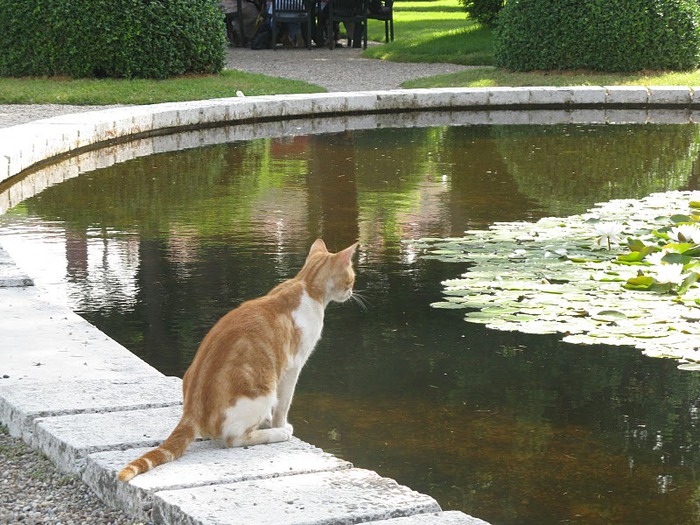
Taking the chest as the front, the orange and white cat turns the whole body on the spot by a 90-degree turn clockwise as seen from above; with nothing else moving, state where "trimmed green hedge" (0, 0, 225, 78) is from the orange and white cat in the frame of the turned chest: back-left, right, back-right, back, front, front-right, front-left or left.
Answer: back-left

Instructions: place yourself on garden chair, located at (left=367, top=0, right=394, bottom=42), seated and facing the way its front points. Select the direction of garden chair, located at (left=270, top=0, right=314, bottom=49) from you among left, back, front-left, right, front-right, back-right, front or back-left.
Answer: front-left

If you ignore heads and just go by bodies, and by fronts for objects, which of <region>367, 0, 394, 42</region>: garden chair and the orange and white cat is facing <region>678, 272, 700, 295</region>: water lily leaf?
the orange and white cat

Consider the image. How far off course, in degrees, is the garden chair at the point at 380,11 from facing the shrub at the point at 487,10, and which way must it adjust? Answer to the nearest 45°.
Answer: approximately 180°

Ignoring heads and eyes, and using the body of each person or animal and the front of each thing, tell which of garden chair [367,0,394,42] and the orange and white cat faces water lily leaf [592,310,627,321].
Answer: the orange and white cat

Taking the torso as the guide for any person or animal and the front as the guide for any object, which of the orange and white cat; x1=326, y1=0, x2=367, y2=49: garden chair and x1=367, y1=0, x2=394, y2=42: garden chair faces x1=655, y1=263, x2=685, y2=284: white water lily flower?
the orange and white cat

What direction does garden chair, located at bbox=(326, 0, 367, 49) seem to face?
away from the camera

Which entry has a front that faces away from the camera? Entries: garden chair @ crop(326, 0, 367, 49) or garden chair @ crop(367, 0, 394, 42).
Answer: garden chair @ crop(326, 0, 367, 49)

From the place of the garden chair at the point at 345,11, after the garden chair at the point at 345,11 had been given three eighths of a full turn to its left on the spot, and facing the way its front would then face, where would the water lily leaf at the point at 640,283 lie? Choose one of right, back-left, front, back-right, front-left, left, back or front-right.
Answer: front-left

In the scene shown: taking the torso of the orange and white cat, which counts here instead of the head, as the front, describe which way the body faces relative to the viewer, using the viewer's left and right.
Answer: facing away from the viewer and to the right of the viewer

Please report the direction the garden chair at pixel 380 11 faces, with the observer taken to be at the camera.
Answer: facing to the left of the viewer

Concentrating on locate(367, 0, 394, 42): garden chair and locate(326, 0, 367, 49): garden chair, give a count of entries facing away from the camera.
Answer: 1

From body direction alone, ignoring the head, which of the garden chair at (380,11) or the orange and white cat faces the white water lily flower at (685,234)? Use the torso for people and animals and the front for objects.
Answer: the orange and white cat

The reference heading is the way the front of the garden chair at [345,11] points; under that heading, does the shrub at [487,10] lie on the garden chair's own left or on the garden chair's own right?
on the garden chair's own right
